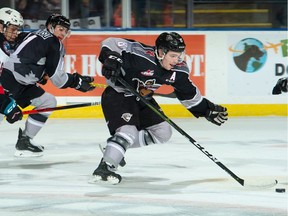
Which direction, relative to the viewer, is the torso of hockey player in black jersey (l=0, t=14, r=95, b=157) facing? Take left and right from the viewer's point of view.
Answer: facing to the right of the viewer

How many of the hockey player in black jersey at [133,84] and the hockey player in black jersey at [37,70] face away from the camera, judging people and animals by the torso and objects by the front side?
0

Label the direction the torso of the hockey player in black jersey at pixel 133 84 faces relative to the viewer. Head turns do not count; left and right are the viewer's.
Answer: facing the viewer and to the right of the viewer

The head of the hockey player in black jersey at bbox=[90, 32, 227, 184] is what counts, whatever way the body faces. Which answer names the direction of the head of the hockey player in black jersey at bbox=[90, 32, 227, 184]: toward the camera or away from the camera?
toward the camera

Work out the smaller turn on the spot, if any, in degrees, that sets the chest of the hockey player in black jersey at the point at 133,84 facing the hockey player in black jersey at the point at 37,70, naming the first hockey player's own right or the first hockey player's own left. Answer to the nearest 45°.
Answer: approximately 180°

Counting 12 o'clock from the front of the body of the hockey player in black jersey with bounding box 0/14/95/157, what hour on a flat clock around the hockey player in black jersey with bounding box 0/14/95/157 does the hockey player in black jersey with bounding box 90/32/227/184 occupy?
the hockey player in black jersey with bounding box 90/32/227/184 is roughly at 2 o'clock from the hockey player in black jersey with bounding box 0/14/95/157.

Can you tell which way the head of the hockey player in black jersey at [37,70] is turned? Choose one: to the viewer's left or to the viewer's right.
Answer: to the viewer's right
